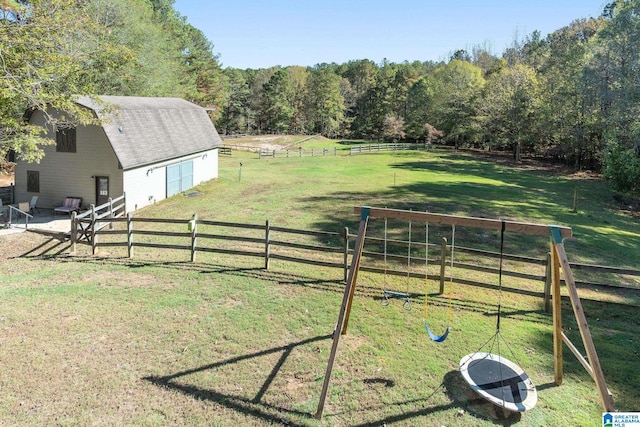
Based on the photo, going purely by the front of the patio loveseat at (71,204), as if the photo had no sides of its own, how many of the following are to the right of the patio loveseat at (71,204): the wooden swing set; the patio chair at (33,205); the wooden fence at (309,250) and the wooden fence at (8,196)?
2

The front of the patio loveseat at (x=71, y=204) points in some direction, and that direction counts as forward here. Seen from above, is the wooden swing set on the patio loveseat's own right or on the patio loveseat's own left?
on the patio loveseat's own left

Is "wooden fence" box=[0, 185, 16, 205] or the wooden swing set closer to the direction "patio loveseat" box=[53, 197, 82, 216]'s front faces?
the wooden swing set

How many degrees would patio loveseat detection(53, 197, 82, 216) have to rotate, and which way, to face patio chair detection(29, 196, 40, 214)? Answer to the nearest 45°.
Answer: approximately 90° to its right

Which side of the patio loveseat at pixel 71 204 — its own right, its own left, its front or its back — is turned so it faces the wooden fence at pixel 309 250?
left

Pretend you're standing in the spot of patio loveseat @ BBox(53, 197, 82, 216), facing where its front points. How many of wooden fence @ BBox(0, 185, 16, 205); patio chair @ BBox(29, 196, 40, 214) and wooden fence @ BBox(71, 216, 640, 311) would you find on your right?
2

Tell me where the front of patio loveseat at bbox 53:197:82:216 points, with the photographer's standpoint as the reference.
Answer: facing the viewer and to the left of the viewer

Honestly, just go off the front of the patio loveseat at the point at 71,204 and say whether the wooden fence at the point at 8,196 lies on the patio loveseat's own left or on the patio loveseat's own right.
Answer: on the patio loveseat's own right
